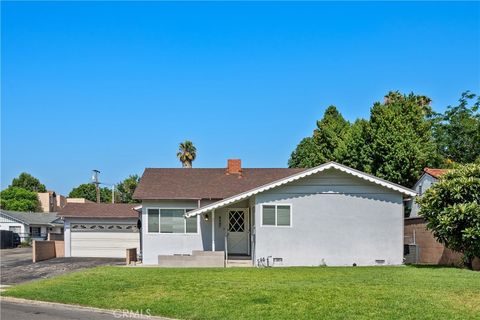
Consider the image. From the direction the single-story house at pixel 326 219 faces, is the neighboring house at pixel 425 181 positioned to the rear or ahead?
to the rear

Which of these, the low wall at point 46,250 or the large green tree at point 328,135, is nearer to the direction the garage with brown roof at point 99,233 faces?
the low wall

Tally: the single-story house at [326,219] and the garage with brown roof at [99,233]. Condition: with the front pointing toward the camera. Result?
2

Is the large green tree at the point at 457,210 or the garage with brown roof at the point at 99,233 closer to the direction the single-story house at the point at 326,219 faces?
the large green tree

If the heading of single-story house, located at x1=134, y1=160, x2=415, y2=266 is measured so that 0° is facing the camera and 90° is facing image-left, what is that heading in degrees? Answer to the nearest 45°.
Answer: approximately 0°

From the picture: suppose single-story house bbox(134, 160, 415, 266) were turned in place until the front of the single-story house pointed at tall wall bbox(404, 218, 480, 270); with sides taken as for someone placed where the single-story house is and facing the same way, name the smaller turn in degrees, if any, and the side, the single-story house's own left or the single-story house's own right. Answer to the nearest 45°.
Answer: approximately 90° to the single-story house's own left

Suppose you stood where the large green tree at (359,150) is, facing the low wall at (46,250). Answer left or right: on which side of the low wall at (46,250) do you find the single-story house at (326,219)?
left
